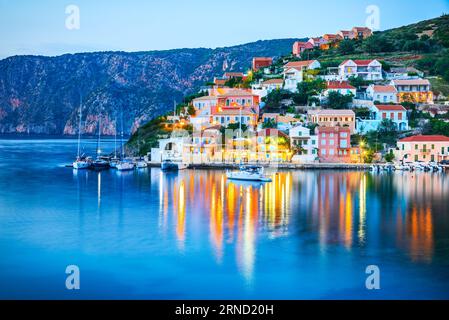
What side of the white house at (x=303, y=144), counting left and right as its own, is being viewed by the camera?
front

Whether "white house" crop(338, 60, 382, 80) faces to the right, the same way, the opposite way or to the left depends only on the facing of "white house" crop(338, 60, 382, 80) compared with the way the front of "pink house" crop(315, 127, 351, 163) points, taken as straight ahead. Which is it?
the same way

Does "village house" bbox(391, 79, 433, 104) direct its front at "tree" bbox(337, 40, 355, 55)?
no

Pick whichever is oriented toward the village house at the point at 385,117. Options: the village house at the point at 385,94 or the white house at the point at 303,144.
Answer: the village house at the point at 385,94

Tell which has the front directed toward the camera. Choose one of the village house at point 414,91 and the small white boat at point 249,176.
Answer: the village house

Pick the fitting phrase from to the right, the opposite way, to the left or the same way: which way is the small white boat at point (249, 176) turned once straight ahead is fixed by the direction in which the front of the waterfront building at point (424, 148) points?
to the right

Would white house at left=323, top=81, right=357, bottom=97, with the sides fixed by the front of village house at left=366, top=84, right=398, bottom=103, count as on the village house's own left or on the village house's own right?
on the village house's own right

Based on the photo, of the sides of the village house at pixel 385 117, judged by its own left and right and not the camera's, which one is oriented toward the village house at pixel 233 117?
right

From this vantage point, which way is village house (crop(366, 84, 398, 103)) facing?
toward the camera

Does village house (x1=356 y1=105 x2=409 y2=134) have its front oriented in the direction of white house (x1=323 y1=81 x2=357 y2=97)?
no

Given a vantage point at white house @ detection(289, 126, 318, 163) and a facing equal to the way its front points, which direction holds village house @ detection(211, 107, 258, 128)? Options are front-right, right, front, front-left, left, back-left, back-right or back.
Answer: back-right

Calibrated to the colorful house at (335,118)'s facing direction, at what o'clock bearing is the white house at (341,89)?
The white house is roughly at 6 o'clock from the colorful house.

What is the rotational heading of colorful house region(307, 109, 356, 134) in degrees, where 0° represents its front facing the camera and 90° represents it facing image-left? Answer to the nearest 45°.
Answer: approximately 0°

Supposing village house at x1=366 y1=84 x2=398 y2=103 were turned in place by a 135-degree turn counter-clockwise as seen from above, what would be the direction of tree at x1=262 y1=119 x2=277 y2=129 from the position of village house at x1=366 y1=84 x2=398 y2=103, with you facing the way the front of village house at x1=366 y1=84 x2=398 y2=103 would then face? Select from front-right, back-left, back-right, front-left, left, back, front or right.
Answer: back

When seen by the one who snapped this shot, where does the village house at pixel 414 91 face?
facing the viewer

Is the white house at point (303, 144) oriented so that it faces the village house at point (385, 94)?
no

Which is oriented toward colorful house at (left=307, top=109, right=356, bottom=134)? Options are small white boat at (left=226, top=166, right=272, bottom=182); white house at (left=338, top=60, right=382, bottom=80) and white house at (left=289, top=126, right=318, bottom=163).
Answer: white house at (left=338, top=60, right=382, bottom=80)

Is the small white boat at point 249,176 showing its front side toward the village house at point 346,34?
no

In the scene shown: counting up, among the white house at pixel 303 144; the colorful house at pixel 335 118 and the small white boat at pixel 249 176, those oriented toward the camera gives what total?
2

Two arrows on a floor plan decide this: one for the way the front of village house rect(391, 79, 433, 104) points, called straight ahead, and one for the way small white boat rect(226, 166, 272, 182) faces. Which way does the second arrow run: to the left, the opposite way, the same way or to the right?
to the right

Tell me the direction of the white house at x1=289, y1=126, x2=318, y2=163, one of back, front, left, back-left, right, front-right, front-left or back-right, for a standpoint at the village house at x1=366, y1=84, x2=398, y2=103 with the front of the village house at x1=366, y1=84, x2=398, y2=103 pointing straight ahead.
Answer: front-right
